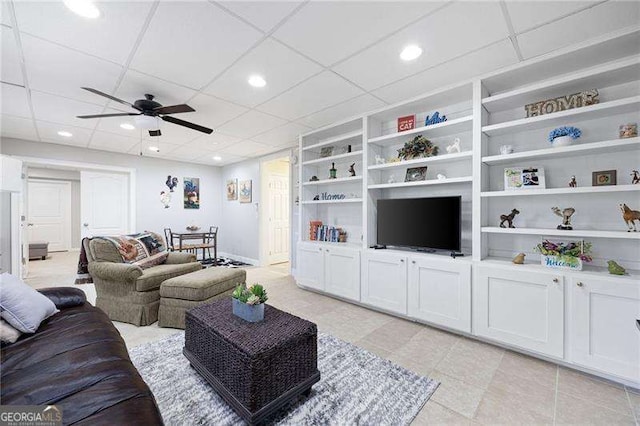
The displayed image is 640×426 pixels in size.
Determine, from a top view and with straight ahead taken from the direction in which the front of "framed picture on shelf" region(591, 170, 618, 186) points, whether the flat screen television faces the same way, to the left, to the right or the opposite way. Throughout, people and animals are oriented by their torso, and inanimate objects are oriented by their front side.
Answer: the same way

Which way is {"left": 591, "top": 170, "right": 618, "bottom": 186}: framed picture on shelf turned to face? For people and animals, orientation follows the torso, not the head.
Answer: toward the camera

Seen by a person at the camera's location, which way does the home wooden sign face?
facing the viewer

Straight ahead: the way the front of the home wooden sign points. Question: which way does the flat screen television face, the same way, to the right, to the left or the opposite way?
the same way

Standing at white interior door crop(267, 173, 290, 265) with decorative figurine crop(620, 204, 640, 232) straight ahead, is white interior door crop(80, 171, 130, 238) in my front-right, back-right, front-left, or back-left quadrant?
back-right

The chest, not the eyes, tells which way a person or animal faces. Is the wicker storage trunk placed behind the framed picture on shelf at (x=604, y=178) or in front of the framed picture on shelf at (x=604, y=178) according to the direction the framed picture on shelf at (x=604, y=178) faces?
in front

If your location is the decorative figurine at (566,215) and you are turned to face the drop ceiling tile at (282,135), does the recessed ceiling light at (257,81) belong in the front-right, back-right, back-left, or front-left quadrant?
front-left

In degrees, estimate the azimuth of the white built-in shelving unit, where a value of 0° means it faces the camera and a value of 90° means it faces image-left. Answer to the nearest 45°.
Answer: approximately 45°

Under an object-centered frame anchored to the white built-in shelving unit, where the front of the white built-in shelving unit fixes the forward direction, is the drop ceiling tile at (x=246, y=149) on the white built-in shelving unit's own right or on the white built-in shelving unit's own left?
on the white built-in shelving unit's own right

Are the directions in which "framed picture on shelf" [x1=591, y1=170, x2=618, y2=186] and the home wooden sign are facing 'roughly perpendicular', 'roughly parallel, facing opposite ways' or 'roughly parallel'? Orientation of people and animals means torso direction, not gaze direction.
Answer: roughly parallel

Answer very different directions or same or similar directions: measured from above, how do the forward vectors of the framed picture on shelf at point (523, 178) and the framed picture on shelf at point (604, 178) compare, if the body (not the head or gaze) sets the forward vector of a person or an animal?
same or similar directions

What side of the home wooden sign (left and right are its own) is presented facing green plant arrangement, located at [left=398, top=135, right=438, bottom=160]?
right

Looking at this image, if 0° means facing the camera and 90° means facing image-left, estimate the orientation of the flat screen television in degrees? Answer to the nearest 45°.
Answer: approximately 45°

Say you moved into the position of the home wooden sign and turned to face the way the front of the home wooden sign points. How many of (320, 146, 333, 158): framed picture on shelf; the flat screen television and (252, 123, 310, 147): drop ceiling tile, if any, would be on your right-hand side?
3

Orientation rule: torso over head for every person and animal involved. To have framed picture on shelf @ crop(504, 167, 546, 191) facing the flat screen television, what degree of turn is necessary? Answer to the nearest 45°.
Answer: approximately 90° to its right

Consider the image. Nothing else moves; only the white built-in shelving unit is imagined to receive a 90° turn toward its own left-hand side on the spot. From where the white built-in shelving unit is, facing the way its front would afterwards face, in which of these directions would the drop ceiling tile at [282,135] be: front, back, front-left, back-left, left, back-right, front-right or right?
back-right
